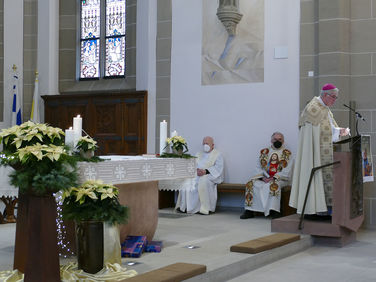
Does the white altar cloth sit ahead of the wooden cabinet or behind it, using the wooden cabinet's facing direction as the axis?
ahead

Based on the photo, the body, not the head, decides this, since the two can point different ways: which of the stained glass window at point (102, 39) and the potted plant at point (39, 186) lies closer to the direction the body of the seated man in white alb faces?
the potted plant

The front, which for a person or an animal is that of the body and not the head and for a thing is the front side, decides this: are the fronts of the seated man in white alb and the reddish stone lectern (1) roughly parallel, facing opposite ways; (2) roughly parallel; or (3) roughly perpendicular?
roughly perpendicular

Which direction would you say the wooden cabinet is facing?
toward the camera

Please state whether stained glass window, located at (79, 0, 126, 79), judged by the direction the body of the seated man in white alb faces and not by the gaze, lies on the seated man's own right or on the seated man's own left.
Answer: on the seated man's own right

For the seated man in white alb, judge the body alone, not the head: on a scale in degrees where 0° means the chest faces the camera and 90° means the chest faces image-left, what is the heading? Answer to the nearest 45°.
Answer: approximately 45°

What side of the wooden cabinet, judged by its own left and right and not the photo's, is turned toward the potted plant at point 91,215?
front

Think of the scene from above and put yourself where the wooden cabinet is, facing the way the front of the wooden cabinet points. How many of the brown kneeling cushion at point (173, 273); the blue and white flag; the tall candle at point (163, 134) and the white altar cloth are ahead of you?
3

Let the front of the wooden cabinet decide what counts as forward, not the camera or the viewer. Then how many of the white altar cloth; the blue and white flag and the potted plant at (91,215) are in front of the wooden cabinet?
2

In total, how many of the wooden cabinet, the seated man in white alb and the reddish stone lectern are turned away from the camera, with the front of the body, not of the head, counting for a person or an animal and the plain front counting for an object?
0
